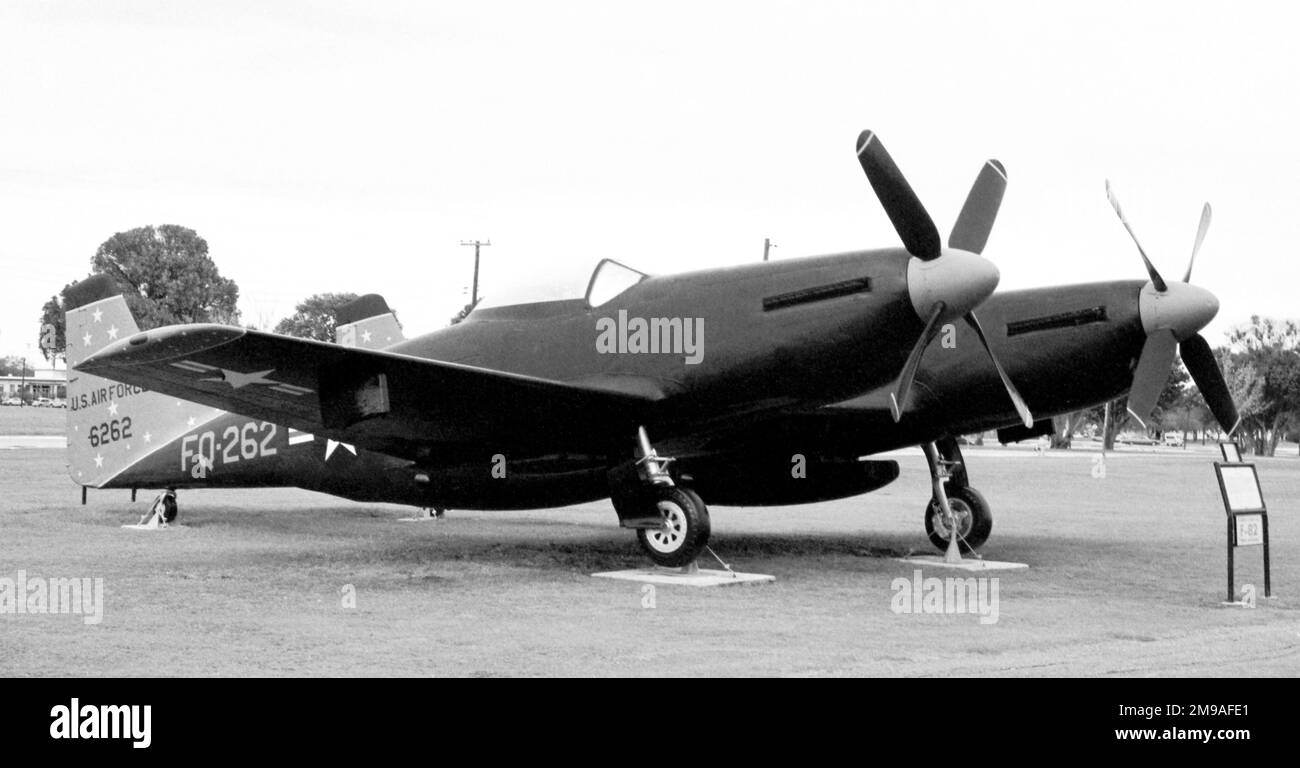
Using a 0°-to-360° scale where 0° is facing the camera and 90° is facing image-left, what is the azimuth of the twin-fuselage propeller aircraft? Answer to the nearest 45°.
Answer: approximately 315°
